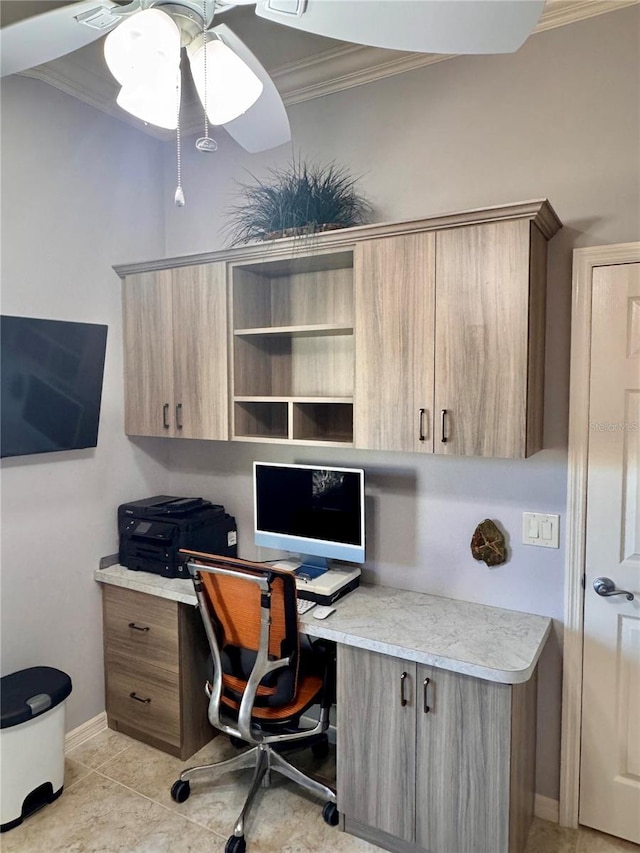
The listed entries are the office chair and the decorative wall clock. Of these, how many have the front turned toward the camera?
1

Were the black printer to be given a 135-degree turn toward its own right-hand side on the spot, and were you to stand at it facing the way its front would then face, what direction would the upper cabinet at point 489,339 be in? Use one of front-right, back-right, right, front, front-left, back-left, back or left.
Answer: back-right

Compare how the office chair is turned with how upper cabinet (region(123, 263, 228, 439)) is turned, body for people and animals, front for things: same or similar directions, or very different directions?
very different directions

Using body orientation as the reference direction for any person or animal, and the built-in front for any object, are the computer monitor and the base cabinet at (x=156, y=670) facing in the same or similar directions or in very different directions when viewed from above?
same or similar directions

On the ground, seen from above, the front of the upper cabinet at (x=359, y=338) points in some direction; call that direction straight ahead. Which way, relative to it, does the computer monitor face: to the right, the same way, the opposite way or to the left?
the same way

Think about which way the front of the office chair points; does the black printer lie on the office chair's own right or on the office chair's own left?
on the office chair's own left

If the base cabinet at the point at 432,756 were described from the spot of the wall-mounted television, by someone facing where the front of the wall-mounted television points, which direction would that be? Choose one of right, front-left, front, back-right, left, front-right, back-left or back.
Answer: front

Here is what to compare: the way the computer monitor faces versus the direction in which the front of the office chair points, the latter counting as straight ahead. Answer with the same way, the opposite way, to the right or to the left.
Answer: the opposite way

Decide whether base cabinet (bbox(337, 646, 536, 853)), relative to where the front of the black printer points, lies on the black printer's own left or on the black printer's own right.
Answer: on the black printer's own left

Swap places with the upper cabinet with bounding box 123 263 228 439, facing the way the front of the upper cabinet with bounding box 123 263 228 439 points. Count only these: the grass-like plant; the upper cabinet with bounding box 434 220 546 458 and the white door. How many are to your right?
0

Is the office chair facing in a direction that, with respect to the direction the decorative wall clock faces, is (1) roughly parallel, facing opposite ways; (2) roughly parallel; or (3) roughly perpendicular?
roughly parallel, facing opposite ways

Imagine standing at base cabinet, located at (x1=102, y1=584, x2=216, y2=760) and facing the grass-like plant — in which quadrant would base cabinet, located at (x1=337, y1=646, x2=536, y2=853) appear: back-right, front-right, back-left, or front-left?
front-right

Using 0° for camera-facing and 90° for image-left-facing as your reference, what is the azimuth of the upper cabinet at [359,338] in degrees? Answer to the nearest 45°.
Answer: approximately 45°

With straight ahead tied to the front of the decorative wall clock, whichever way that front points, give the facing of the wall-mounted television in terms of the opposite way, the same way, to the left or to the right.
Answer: to the left

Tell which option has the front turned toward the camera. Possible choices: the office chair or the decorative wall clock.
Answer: the decorative wall clock

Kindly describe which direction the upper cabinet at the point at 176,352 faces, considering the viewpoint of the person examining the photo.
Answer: facing the viewer and to the left of the viewer

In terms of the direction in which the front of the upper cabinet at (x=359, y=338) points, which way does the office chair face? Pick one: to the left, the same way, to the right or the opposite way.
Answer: the opposite way
